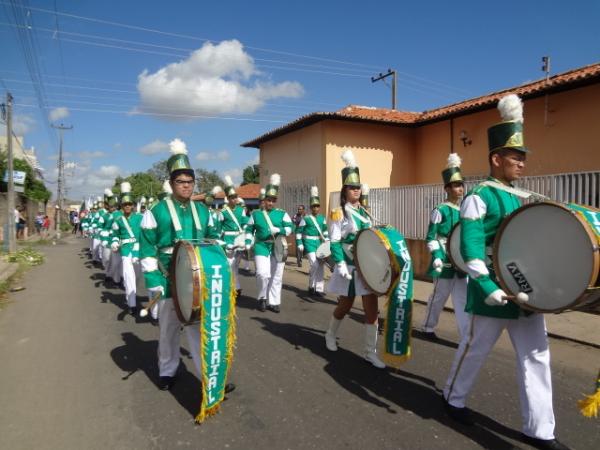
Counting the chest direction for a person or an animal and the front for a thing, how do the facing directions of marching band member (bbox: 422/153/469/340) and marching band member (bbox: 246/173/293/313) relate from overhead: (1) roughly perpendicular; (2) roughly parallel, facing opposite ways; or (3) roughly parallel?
roughly parallel

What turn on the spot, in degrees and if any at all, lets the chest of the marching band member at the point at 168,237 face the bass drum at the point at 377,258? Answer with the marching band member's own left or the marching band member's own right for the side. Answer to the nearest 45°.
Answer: approximately 45° to the marching band member's own left

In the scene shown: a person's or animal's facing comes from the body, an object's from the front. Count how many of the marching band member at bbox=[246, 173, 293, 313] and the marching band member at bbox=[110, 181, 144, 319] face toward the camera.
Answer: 2

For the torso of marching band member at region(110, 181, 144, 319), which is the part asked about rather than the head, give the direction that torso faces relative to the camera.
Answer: toward the camera

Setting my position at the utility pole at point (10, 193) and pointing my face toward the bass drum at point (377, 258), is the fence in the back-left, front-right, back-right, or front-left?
front-left

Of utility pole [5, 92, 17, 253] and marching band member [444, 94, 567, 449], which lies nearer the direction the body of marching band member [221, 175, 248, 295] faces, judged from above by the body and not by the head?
the marching band member

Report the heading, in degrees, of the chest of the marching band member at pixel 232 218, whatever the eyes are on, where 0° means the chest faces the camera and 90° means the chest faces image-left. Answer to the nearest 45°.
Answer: approximately 315°

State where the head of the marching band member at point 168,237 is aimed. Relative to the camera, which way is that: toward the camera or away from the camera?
toward the camera

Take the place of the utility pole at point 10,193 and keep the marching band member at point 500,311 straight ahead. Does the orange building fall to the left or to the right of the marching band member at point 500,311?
left

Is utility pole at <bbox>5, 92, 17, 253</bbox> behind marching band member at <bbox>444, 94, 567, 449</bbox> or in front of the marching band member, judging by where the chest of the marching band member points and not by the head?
behind

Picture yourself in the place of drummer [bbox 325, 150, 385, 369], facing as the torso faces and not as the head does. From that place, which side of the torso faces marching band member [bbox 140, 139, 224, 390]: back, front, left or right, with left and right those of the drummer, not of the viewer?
right

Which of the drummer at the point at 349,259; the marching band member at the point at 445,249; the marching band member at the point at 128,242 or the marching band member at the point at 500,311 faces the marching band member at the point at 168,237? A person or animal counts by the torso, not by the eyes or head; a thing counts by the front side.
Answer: the marching band member at the point at 128,242

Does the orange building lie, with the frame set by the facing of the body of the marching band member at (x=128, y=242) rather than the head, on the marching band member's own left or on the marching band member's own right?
on the marching band member's own left
